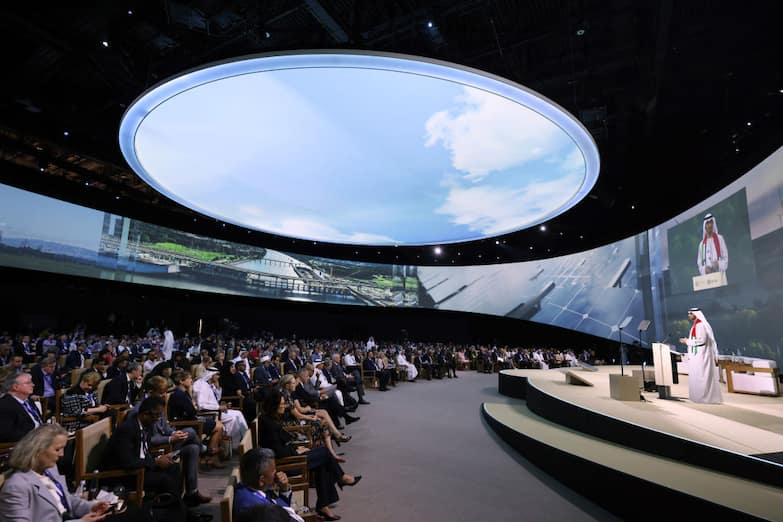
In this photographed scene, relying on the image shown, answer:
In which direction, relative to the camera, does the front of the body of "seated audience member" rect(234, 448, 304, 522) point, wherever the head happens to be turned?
to the viewer's right

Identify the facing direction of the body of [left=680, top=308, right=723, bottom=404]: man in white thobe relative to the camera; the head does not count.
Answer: to the viewer's left

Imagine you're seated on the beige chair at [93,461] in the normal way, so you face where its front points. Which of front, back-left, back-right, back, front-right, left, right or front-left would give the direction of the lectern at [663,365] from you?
front

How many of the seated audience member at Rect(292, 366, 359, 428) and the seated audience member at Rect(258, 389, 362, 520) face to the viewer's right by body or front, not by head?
2

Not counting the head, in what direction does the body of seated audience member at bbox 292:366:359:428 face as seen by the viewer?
to the viewer's right

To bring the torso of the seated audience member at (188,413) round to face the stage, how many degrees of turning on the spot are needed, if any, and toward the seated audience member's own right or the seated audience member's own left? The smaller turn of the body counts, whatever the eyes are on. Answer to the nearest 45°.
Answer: approximately 45° to the seated audience member's own right

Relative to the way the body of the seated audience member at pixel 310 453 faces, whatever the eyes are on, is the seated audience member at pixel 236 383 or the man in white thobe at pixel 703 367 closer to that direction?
the man in white thobe

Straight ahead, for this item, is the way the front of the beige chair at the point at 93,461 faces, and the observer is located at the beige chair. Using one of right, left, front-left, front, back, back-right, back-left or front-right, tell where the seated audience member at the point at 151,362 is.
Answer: left

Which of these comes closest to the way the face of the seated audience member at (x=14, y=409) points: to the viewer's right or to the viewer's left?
to the viewer's right

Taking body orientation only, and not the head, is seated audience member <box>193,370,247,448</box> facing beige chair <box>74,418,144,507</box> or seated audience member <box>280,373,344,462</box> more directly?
the seated audience member

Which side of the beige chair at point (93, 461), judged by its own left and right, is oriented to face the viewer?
right

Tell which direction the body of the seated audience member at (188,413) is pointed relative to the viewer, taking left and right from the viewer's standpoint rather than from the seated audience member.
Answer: facing to the right of the viewer

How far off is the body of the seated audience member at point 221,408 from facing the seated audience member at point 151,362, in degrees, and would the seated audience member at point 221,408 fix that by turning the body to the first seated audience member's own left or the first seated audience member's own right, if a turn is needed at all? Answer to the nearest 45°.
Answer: approximately 135° to the first seated audience member's own left

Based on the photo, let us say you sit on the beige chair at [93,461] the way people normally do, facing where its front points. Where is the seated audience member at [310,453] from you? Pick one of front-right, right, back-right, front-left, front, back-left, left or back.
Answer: front

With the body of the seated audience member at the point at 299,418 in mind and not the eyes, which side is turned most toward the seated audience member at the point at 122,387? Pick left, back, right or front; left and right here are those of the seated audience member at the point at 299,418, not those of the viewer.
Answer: back
